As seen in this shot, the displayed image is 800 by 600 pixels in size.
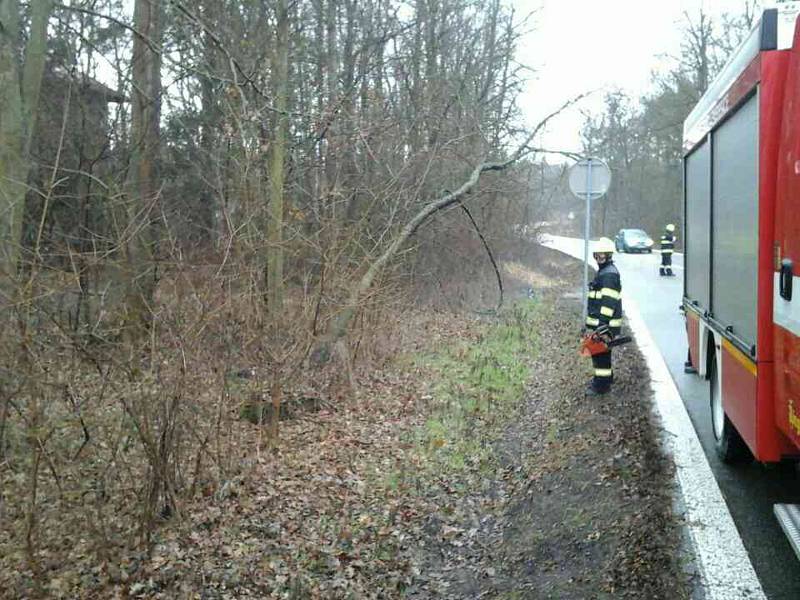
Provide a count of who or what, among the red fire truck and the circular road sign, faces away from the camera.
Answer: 1

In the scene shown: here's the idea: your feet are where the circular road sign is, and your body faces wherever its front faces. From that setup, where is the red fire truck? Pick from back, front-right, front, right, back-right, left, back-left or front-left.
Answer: back

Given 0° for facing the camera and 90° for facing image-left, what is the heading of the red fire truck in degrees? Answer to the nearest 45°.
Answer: approximately 315°

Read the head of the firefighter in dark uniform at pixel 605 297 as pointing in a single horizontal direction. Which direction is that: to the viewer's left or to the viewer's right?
to the viewer's left

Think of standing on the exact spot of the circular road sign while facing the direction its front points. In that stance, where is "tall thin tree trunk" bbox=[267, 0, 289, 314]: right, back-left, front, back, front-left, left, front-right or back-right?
back-left

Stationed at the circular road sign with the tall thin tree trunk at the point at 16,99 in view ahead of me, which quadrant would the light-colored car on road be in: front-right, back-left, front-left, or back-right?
back-right

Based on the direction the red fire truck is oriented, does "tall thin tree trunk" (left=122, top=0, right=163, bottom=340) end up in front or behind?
behind

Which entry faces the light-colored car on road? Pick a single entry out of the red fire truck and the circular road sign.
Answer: the circular road sign

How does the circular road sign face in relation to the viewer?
away from the camera

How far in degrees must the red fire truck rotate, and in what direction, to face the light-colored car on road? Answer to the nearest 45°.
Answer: approximately 135° to its left
